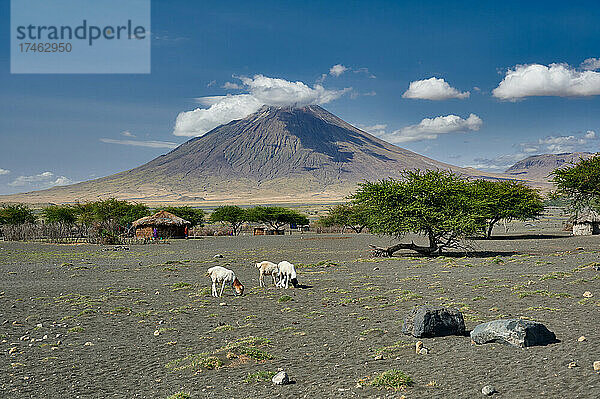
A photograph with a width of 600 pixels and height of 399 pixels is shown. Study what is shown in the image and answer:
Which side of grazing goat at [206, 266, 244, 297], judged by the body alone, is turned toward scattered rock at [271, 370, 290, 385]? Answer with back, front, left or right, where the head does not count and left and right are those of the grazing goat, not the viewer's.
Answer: right

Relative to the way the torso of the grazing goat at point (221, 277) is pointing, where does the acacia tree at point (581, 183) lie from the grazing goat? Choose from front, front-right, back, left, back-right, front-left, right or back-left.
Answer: front-left

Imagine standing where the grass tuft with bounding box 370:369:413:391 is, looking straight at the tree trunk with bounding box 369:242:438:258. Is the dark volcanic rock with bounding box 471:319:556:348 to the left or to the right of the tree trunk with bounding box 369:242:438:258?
right

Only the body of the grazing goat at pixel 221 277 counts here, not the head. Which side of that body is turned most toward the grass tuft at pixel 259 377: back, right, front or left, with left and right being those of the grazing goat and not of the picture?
right

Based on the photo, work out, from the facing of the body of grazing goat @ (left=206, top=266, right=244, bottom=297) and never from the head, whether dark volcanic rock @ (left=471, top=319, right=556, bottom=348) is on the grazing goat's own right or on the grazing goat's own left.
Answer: on the grazing goat's own right

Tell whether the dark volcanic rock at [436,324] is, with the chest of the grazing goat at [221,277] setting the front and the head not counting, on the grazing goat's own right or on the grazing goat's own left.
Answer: on the grazing goat's own right

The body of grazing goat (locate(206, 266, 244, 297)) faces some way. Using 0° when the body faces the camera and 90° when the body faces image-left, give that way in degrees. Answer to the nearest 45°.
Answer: approximately 270°

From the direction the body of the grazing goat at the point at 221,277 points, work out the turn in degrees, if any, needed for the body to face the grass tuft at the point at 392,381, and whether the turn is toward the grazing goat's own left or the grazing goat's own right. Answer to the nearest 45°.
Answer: approximately 90° to the grazing goat's own right

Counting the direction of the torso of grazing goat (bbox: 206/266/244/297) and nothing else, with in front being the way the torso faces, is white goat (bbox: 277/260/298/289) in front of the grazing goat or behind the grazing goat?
in front

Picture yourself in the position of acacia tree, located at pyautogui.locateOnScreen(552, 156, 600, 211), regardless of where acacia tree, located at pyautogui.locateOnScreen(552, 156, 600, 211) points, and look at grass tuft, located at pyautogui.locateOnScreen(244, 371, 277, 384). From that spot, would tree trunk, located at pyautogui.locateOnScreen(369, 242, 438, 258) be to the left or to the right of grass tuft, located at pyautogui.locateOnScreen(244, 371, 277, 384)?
right
